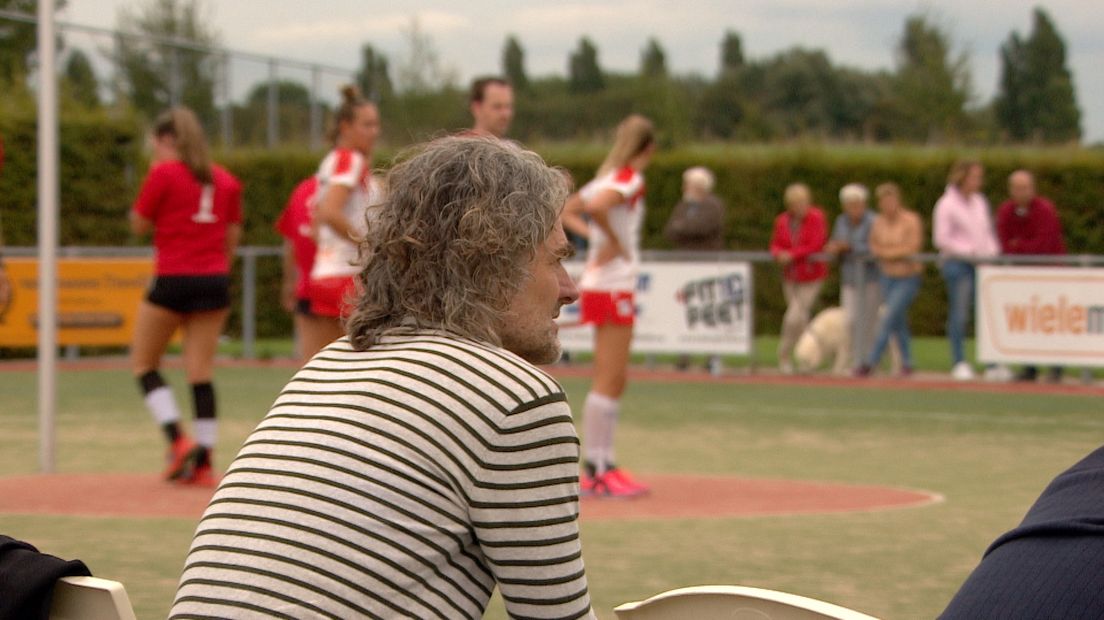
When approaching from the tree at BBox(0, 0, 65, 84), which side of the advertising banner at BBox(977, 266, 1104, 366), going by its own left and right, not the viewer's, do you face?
right

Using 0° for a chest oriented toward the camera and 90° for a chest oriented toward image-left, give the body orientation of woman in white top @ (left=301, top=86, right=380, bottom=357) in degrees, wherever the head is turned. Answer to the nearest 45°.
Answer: approximately 270°

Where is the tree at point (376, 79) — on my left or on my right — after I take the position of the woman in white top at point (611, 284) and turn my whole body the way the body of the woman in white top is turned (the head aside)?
on my left

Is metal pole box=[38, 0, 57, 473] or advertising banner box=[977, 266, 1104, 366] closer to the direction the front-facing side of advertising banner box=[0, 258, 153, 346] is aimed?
the metal pole

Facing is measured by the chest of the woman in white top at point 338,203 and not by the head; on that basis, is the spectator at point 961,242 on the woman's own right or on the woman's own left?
on the woman's own left

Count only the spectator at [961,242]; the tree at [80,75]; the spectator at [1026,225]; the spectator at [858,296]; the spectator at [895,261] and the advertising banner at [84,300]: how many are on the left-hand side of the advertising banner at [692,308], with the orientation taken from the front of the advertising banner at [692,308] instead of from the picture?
4

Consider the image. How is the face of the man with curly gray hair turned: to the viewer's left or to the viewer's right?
to the viewer's right

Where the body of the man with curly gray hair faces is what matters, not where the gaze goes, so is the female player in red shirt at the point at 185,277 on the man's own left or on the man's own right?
on the man's own left

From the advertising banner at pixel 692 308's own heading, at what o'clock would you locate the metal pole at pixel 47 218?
The metal pole is roughly at 1 o'clock from the advertising banner.

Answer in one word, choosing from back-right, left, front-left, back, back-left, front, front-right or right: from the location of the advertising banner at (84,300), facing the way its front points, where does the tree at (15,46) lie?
back

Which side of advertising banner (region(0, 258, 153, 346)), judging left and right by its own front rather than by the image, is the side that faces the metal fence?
back

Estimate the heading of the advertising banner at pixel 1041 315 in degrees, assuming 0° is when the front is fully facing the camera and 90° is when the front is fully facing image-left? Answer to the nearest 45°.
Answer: approximately 0°
